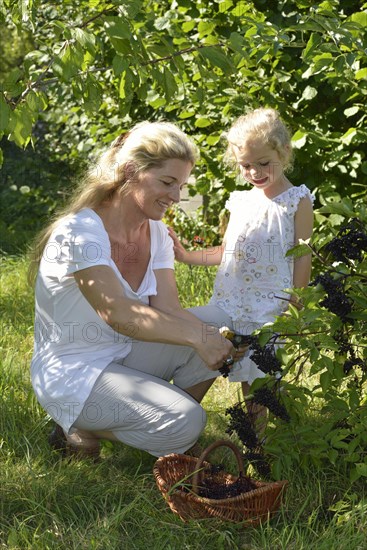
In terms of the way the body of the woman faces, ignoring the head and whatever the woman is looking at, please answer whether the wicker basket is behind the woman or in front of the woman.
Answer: in front

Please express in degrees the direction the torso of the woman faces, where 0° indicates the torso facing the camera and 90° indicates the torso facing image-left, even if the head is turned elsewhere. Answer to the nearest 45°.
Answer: approximately 315°

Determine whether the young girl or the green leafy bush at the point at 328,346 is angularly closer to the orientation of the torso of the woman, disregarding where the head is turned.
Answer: the green leafy bush

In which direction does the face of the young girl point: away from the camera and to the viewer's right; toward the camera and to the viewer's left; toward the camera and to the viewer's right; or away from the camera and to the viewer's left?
toward the camera and to the viewer's left

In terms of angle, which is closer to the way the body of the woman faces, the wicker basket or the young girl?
the wicker basket

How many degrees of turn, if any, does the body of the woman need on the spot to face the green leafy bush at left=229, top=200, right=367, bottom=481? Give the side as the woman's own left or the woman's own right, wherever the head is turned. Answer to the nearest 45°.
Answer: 0° — they already face it
